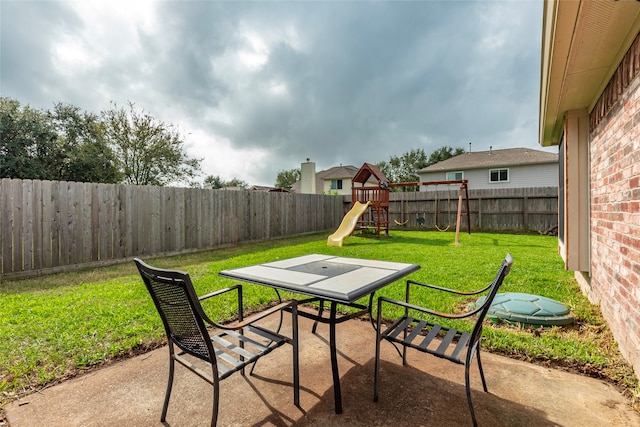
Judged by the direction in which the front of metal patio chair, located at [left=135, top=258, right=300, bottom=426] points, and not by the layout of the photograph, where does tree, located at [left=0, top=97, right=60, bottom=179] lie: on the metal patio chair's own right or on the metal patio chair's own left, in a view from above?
on the metal patio chair's own left

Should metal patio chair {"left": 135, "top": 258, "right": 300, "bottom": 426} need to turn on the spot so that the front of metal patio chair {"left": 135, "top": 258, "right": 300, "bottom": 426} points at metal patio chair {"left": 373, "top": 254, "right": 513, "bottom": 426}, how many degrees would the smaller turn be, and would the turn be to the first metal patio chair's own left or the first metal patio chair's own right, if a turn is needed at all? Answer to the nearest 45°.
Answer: approximately 45° to the first metal patio chair's own right

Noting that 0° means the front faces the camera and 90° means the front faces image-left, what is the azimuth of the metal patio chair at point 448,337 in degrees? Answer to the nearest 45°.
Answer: approximately 90°

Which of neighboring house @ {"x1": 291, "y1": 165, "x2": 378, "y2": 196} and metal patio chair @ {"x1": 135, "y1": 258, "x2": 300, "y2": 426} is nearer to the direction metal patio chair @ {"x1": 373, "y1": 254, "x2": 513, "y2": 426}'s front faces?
the metal patio chair

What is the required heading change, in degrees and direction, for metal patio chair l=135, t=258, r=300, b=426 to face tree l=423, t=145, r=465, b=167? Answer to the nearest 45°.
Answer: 0° — it already faces it

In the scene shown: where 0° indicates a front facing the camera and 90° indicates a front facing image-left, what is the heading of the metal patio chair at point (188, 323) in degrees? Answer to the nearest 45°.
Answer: approximately 225°

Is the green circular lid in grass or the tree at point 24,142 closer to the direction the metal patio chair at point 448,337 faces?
the tree

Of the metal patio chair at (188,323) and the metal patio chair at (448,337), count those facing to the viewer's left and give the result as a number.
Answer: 1

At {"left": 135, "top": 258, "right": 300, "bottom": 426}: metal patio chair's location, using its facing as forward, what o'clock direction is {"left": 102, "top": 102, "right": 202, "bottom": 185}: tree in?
The tree is roughly at 10 o'clock from the metal patio chair.

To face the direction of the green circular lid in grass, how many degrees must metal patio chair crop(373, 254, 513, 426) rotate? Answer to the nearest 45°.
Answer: approximately 135° to its right

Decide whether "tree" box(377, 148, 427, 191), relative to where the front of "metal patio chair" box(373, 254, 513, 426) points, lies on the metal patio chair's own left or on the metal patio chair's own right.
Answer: on the metal patio chair's own right
